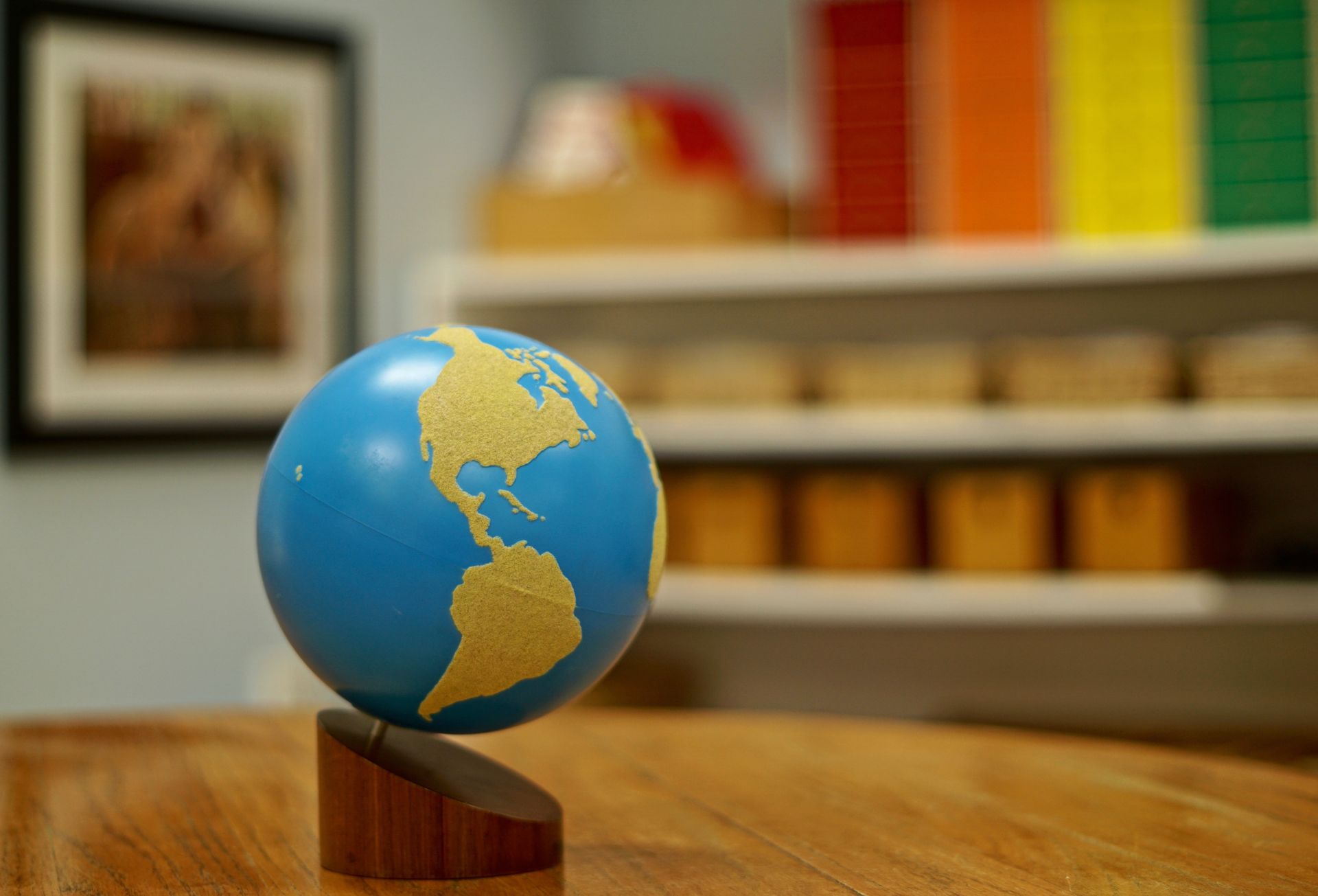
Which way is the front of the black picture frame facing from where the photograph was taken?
facing the viewer and to the right of the viewer

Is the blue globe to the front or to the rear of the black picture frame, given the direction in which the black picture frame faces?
to the front

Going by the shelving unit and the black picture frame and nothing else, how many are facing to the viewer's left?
0

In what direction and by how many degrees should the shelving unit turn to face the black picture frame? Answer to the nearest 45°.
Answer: approximately 90° to its right

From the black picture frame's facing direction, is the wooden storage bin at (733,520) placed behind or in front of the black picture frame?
in front

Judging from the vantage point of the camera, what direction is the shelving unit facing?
facing the viewer
